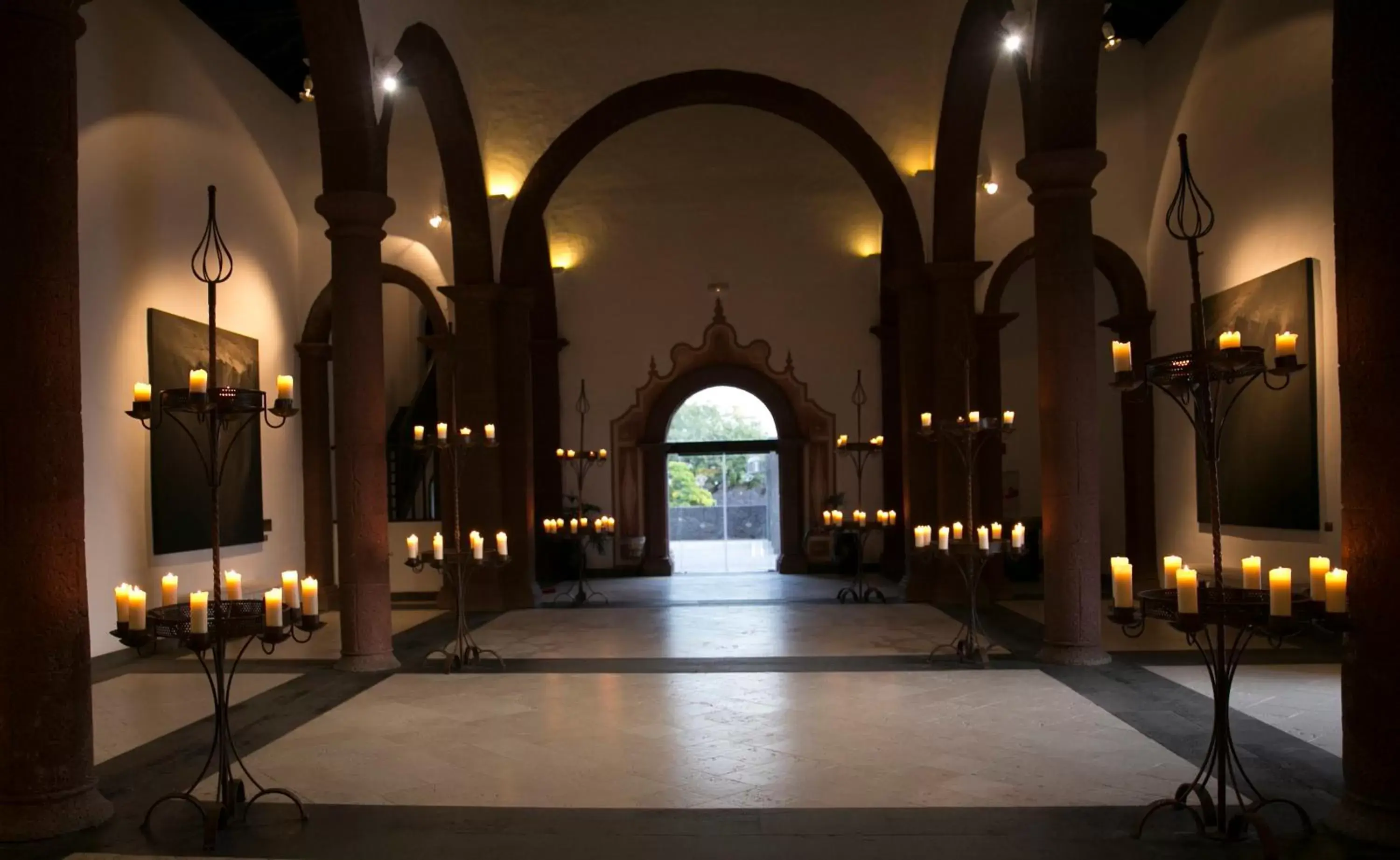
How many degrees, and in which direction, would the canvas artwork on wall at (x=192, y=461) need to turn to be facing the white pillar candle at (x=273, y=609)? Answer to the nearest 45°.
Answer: approximately 45° to its right

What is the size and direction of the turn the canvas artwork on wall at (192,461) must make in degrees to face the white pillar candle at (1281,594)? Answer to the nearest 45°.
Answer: approximately 45° to its right

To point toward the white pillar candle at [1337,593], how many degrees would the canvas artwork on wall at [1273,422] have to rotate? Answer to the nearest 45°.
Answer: approximately 45° to its left

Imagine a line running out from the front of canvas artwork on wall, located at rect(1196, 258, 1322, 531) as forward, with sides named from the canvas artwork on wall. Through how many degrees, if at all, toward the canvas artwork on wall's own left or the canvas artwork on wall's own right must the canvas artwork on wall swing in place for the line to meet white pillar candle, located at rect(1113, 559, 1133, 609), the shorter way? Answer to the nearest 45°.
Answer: approximately 45° to the canvas artwork on wall's own left

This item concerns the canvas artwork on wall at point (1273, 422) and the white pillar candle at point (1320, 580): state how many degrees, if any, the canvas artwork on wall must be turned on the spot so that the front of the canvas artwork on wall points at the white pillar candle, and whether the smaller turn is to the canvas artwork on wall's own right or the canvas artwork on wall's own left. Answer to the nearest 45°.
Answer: approximately 45° to the canvas artwork on wall's own left

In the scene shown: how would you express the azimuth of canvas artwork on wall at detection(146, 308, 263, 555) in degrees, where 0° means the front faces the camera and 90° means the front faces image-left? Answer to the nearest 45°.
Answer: approximately 315°

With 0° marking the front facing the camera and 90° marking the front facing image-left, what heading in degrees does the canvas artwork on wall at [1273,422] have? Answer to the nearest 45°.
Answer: approximately 45°

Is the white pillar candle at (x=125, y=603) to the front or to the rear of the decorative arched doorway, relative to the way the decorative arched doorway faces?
to the front

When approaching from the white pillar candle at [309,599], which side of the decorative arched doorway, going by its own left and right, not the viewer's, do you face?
front

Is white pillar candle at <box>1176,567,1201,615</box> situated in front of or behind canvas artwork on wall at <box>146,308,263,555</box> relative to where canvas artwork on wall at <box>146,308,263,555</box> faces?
in front

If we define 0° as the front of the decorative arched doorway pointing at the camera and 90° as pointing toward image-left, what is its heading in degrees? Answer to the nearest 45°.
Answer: approximately 0°

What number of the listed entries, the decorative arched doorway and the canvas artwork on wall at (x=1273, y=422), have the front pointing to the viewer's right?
0

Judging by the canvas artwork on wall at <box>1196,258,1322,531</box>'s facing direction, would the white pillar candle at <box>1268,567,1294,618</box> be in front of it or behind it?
in front
